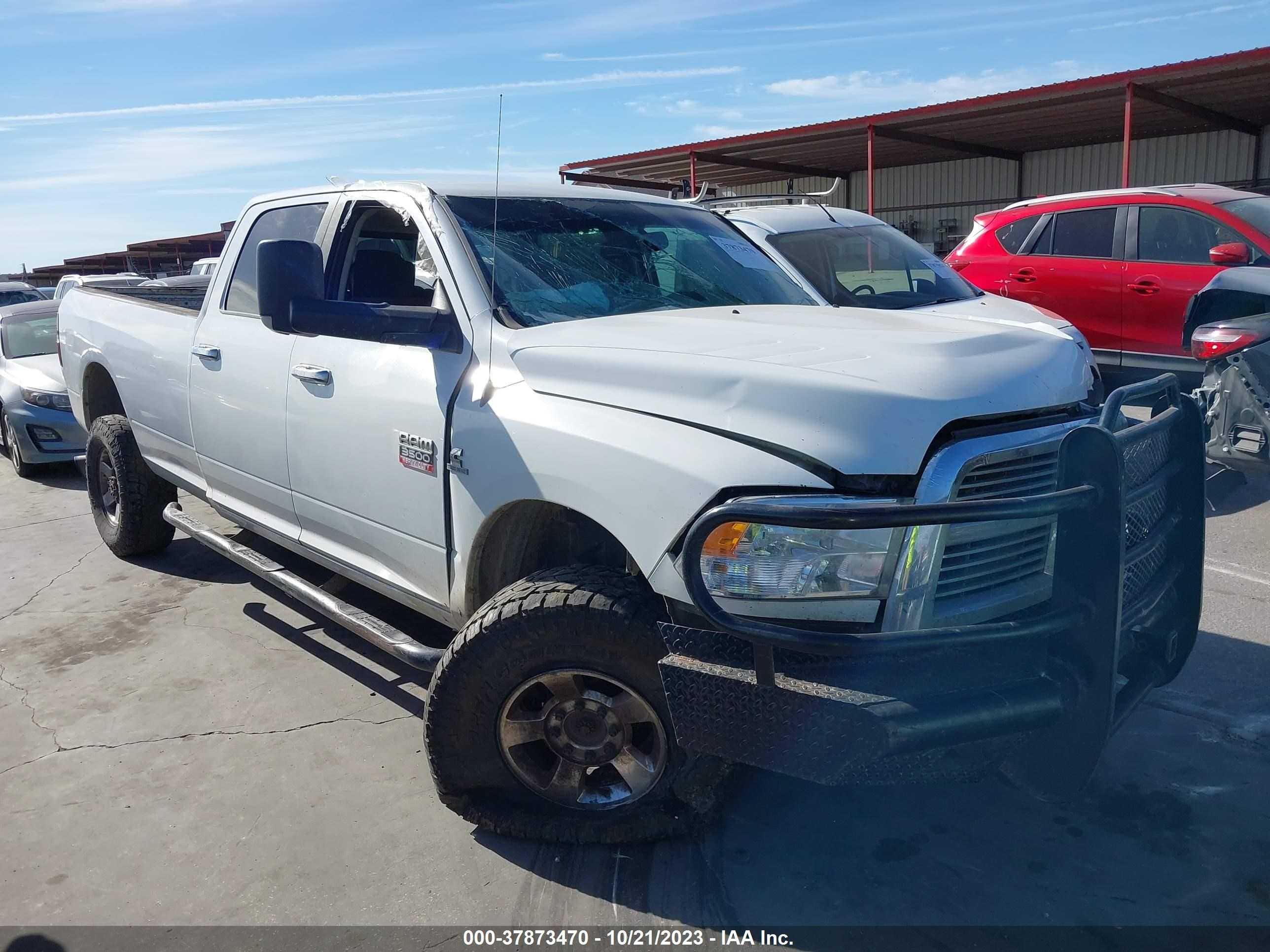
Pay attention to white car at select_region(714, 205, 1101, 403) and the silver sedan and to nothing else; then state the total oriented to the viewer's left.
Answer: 0

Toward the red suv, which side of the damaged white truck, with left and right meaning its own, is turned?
left

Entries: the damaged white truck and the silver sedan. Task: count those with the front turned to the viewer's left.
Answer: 0

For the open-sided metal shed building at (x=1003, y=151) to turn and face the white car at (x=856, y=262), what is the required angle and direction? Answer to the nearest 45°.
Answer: approximately 45° to its left

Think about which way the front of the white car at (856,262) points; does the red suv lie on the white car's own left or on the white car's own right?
on the white car's own left

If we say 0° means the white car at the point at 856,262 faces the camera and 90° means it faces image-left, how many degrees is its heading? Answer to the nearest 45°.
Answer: approximately 315°

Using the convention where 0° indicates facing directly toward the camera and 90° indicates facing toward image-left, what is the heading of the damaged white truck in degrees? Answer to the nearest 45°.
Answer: approximately 315°
